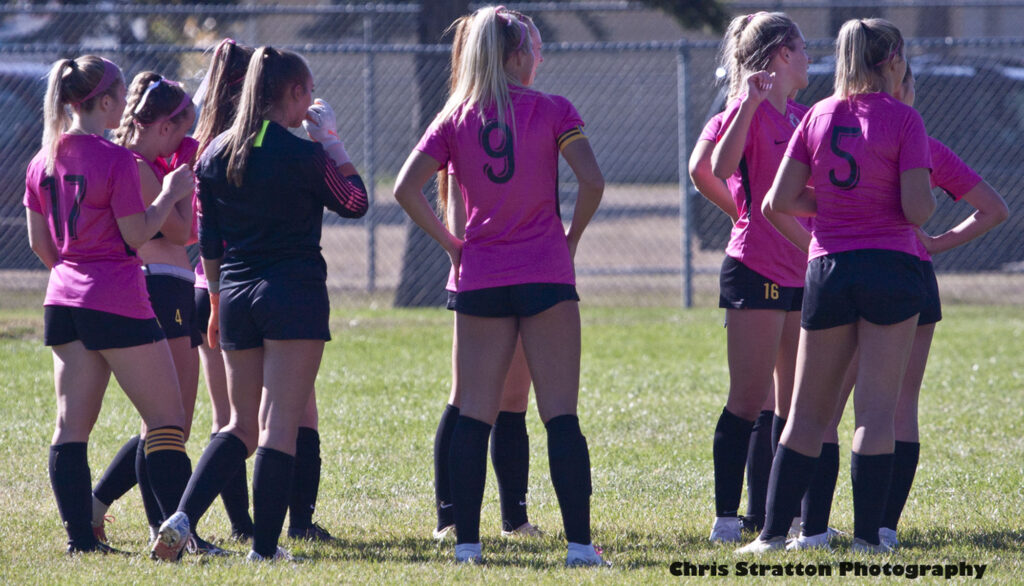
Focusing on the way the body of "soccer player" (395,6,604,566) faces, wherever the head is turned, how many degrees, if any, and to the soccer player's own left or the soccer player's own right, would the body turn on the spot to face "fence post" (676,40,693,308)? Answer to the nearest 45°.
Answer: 0° — they already face it

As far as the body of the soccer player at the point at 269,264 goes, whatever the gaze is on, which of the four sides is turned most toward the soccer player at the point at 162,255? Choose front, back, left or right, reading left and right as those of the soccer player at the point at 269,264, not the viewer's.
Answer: left

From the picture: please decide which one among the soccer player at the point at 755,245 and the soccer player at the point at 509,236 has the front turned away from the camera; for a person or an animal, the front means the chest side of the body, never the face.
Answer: the soccer player at the point at 509,236

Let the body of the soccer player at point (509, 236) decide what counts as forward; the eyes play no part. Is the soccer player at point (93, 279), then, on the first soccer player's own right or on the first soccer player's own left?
on the first soccer player's own left

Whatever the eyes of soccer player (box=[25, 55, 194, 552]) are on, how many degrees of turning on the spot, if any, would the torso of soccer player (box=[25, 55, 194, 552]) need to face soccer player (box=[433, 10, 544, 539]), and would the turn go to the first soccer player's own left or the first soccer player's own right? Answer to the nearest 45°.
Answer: approximately 45° to the first soccer player's own right

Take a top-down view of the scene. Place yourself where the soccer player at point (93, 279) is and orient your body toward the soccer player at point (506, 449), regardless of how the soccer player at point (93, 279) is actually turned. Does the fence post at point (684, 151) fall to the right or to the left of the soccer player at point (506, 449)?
left

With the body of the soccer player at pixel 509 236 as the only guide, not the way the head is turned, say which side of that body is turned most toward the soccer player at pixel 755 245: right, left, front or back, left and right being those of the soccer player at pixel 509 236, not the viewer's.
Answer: right

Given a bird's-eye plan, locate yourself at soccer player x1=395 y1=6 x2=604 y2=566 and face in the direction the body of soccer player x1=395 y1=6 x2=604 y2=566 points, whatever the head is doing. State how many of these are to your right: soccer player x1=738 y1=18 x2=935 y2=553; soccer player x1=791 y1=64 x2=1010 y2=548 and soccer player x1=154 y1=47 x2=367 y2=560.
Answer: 2

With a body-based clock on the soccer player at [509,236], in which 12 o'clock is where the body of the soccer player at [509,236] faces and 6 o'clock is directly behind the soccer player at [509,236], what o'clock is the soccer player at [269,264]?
the soccer player at [269,264] is roughly at 9 o'clock from the soccer player at [509,236].

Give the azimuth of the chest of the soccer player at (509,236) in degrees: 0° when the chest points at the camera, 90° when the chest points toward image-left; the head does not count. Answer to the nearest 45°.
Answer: approximately 180°

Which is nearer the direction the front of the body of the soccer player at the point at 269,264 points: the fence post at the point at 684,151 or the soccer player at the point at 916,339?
the fence post

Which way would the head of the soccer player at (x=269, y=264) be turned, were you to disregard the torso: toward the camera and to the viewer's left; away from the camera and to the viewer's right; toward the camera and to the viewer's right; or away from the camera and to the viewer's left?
away from the camera and to the viewer's right

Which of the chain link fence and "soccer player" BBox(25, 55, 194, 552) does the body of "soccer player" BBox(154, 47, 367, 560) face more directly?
the chain link fence

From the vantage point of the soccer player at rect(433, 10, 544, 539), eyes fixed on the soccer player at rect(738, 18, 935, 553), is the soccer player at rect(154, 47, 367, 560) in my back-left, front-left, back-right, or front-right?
back-right

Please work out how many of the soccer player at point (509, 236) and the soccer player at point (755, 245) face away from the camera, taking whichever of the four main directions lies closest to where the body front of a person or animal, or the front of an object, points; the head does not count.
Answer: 1
